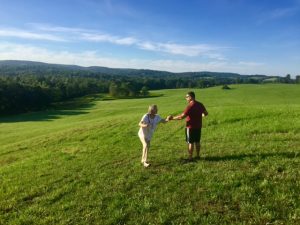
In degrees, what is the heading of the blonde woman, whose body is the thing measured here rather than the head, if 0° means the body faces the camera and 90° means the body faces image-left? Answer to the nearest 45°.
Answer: approximately 315°
